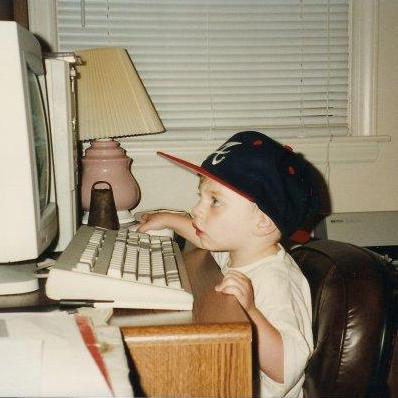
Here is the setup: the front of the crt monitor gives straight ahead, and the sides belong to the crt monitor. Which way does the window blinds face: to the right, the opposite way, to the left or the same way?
to the right

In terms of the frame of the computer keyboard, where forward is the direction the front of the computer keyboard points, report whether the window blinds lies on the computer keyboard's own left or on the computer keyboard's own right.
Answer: on the computer keyboard's own left

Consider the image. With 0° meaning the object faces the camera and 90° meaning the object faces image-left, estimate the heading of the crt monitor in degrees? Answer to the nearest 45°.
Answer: approximately 270°

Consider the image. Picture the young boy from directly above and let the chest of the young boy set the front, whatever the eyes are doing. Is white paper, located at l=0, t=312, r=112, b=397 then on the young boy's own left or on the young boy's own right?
on the young boy's own left

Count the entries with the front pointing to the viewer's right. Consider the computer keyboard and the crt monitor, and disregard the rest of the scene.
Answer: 2

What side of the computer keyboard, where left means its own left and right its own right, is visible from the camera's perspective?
right

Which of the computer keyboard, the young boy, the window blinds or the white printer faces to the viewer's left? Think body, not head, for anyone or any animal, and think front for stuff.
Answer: the young boy

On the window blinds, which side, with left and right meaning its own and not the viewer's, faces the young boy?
front

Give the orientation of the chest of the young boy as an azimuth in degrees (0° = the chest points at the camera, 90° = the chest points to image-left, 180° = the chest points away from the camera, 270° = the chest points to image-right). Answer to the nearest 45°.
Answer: approximately 90°

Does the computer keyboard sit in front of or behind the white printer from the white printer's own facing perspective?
in front
